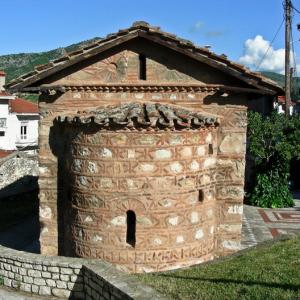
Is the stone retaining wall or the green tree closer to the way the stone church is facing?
the green tree

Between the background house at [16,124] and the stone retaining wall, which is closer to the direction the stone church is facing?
the background house

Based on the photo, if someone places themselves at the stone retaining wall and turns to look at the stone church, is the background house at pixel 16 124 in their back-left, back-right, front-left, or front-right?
front-left

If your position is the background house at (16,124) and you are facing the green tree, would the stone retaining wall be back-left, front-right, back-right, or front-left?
front-right

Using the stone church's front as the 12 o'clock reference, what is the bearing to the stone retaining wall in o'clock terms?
The stone retaining wall is roughly at 7 o'clock from the stone church.

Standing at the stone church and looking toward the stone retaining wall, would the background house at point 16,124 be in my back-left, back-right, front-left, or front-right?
back-right

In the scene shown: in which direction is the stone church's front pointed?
away from the camera
